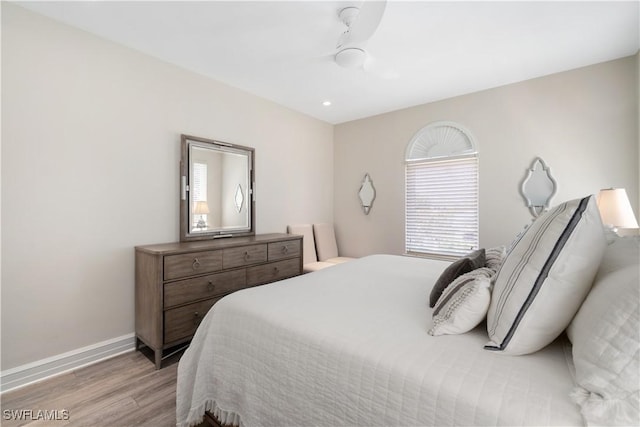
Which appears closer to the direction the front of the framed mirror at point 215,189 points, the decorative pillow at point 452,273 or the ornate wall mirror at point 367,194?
the decorative pillow

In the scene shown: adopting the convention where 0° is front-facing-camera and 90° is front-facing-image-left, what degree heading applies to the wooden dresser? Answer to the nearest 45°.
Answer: approximately 315°

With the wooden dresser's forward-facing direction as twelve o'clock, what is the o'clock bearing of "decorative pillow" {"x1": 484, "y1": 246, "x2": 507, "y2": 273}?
The decorative pillow is roughly at 12 o'clock from the wooden dresser.

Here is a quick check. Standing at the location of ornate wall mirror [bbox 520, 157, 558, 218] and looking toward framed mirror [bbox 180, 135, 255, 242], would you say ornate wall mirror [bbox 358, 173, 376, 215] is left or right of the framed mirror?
right

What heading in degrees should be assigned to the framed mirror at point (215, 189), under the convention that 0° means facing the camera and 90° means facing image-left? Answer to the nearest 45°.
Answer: approximately 315°

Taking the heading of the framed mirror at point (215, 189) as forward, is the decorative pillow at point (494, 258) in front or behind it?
in front

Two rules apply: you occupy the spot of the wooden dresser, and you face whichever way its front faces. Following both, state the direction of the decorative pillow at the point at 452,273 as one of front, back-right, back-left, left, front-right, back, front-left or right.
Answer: front

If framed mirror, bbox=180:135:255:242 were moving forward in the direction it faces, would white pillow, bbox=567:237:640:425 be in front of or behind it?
in front

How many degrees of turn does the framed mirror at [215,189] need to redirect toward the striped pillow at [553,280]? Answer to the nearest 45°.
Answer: approximately 45° to its right
